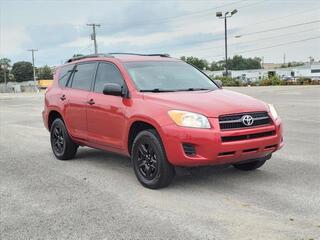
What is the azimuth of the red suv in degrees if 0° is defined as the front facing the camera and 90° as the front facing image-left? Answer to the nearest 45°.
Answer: approximately 315°
